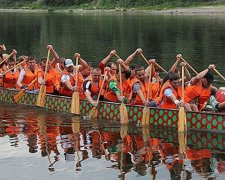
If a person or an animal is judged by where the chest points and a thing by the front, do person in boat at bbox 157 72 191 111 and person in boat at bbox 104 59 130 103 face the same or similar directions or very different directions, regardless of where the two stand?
same or similar directions

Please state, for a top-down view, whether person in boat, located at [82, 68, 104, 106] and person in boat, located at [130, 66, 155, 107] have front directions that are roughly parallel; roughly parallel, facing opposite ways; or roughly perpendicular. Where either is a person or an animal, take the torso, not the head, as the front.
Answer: roughly parallel

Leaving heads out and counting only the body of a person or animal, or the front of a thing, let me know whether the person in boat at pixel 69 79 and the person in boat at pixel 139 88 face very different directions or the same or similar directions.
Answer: same or similar directions

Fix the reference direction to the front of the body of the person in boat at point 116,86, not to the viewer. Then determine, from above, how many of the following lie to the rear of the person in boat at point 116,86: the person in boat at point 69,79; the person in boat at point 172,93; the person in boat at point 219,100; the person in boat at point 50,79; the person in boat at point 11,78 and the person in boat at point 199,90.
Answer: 3

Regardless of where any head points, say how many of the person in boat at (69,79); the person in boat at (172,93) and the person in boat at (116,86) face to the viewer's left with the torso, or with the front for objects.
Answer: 0
